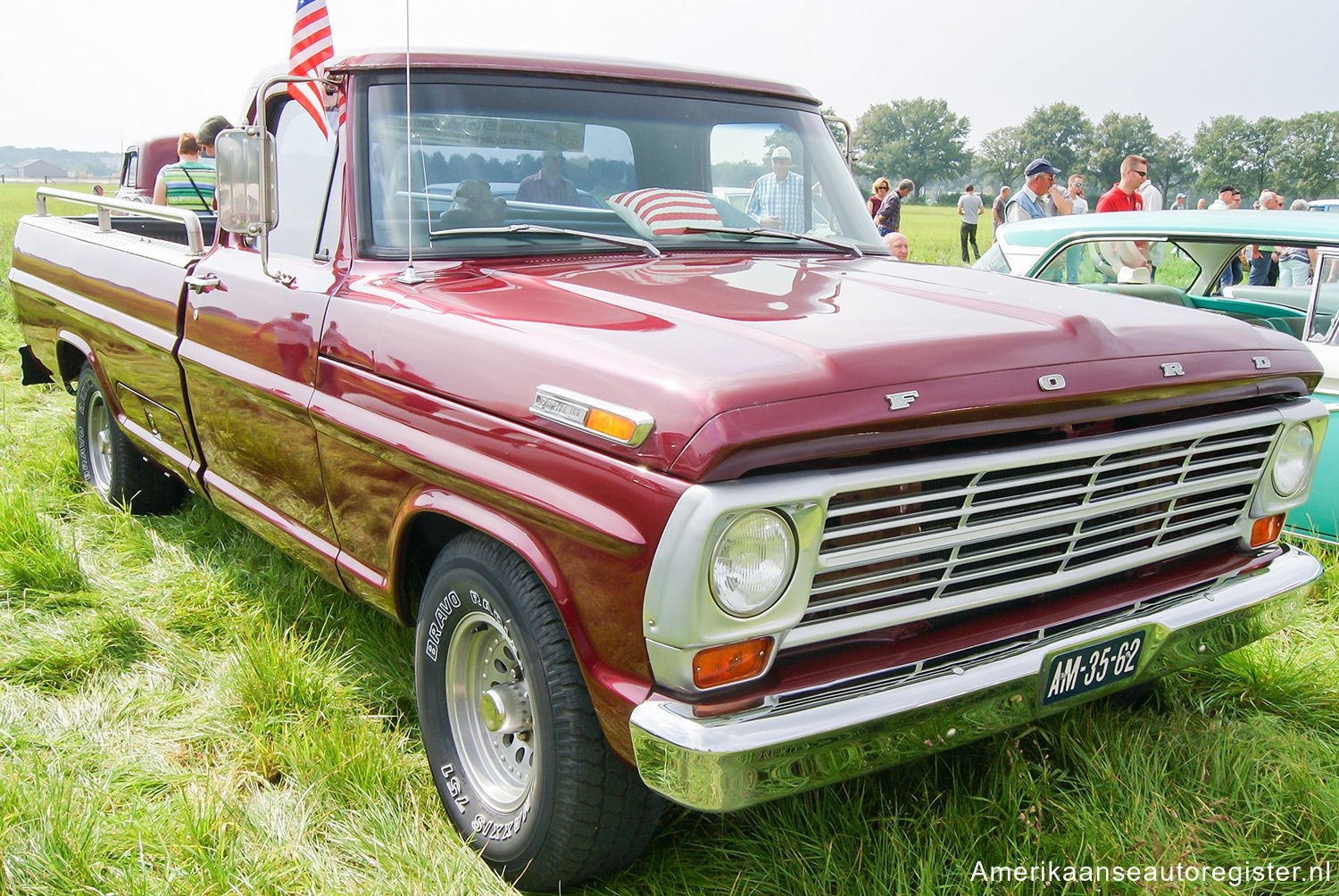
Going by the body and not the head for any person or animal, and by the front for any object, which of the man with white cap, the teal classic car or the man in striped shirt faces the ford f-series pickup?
the man with white cap

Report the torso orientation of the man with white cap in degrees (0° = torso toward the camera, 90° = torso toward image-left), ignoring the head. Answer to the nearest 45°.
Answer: approximately 0°

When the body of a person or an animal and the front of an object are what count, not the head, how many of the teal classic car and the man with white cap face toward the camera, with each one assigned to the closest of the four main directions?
1

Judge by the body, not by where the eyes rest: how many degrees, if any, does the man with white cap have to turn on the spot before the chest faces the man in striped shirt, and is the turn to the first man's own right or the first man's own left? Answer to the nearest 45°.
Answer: approximately 135° to the first man's own right

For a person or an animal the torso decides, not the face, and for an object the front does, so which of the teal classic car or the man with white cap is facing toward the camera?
the man with white cap

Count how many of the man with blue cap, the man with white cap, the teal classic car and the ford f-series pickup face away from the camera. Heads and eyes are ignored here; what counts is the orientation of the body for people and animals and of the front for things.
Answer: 0

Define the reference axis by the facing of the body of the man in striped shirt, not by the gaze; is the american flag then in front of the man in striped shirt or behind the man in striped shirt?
behind

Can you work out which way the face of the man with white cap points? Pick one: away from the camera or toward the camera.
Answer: toward the camera

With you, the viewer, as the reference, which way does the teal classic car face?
facing to the right of the viewer

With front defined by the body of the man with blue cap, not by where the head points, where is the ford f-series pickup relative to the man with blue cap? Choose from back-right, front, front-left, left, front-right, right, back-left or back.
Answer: front-right
